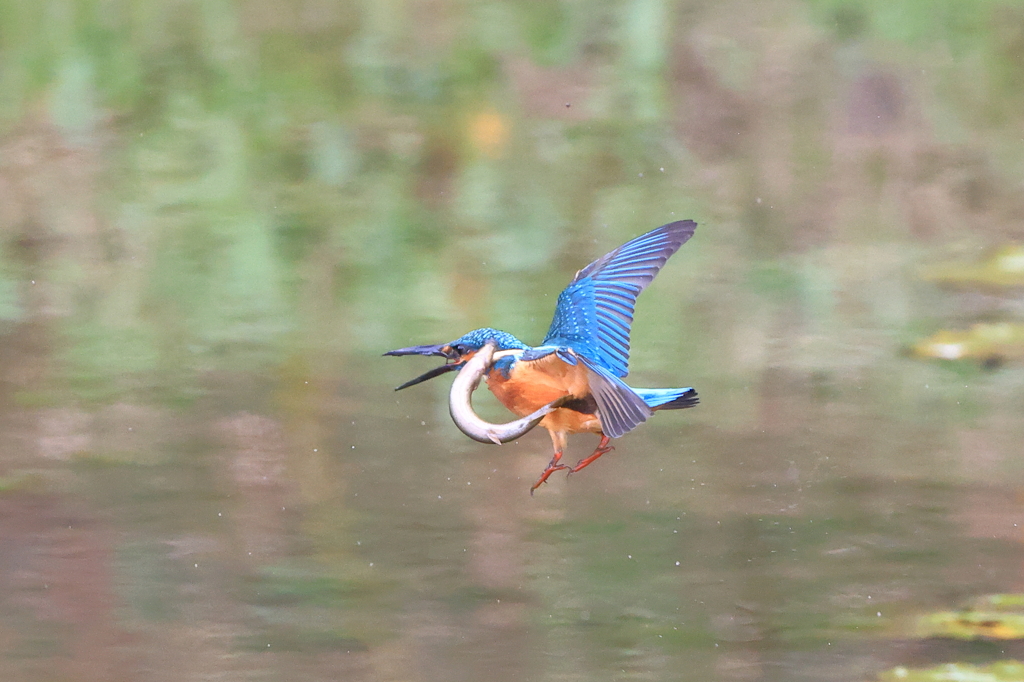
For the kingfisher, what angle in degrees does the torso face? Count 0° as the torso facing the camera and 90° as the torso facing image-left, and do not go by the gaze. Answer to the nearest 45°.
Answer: approximately 90°
